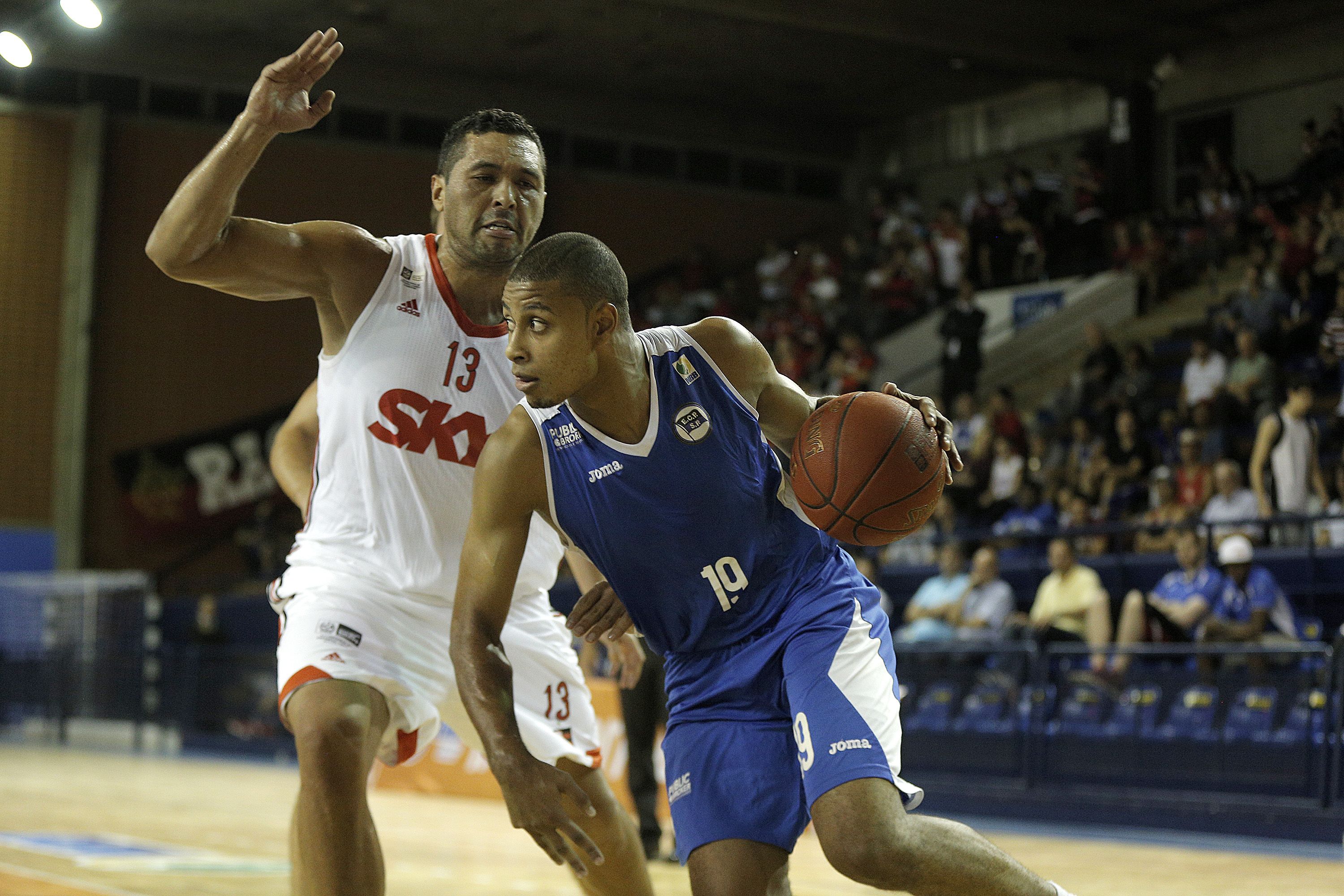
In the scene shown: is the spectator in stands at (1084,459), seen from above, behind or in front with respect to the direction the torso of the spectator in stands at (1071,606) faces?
behind

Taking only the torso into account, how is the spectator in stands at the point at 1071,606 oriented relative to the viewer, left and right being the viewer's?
facing the viewer and to the left of the viewer

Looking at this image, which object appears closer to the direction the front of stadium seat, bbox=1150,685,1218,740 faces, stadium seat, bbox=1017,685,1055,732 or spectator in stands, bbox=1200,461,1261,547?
the stadium seat

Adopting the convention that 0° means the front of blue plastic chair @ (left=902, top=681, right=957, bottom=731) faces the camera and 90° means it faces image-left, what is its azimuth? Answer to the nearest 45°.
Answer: approximately 45°

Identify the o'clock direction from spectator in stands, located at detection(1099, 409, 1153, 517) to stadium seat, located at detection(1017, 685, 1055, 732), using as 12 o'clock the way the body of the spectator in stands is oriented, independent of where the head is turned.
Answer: The stadium seat is roughly at 11 o'clock from the spectator in stands.

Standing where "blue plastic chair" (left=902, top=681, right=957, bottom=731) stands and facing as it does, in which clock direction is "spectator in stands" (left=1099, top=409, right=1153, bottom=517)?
The spectator in stands is roughly at 6 o'clock from the blue plastic chair.

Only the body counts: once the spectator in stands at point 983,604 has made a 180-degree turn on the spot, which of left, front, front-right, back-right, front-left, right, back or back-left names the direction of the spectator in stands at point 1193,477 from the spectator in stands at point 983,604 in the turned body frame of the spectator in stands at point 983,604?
front-right

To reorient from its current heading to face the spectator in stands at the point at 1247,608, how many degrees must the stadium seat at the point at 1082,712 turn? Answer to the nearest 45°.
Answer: approximately 135° to its left

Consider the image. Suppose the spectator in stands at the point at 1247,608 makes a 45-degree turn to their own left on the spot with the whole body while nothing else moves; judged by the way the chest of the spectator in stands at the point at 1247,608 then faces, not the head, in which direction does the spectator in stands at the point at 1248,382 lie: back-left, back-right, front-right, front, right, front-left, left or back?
back

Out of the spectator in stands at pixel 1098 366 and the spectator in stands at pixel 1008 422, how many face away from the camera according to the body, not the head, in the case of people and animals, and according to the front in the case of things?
0

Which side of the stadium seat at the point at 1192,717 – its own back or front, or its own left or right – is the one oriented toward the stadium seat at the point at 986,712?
right

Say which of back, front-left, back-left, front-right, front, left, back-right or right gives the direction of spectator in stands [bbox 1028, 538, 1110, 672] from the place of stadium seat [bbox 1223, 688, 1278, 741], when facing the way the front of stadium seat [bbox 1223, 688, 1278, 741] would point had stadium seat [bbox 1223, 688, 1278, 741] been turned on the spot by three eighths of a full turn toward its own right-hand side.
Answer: front-left

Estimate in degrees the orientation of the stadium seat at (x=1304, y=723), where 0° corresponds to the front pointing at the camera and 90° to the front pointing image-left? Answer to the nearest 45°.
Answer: approximately 45°
